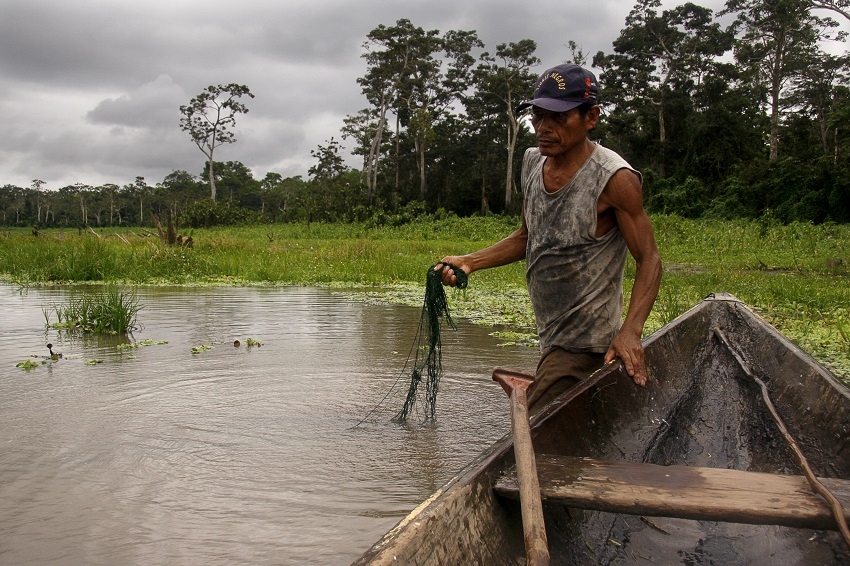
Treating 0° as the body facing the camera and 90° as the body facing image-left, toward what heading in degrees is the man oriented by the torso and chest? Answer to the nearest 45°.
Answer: approximately 45°

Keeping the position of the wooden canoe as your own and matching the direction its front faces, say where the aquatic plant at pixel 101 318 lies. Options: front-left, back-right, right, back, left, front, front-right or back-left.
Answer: front-left

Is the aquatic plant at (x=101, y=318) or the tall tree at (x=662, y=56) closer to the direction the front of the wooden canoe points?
the tall tree

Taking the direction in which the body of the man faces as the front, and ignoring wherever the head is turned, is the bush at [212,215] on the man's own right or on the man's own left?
on the man's own right

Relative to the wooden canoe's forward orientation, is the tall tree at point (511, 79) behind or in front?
in front

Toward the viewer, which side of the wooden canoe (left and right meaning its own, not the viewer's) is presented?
back

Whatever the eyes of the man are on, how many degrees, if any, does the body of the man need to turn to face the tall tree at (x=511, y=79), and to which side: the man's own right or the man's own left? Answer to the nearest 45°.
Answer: approximately 135° to the man's own right

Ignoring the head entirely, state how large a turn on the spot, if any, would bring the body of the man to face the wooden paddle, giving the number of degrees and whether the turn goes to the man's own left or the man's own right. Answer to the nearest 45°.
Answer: approximately 45° to the man's own left

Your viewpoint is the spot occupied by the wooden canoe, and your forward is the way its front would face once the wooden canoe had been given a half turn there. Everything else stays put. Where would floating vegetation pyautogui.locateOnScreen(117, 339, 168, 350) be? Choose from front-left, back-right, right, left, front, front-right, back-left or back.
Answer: back-right

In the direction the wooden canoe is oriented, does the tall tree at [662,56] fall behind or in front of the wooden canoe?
in front

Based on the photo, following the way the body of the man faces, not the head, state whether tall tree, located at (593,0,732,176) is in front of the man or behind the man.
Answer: behind
